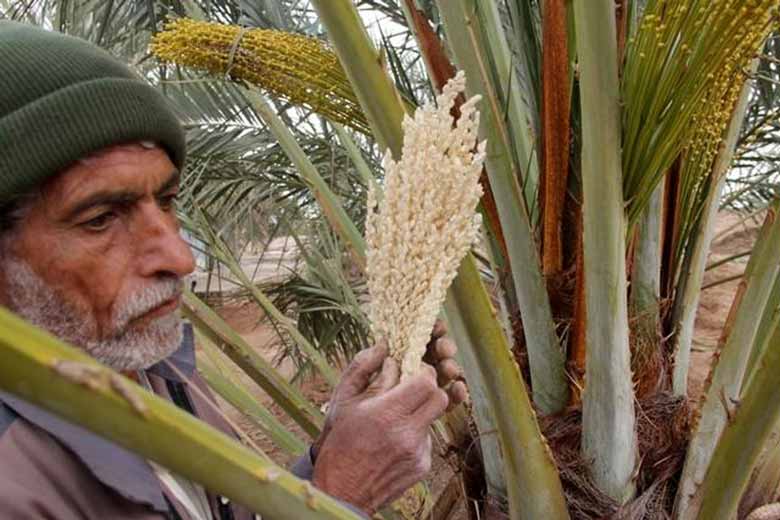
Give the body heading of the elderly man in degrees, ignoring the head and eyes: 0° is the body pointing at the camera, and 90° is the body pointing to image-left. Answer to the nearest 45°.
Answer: approximately 315°

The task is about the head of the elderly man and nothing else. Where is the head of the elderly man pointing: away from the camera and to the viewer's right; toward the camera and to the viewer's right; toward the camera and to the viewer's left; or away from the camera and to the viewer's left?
toward the camera and to the viewer's right
